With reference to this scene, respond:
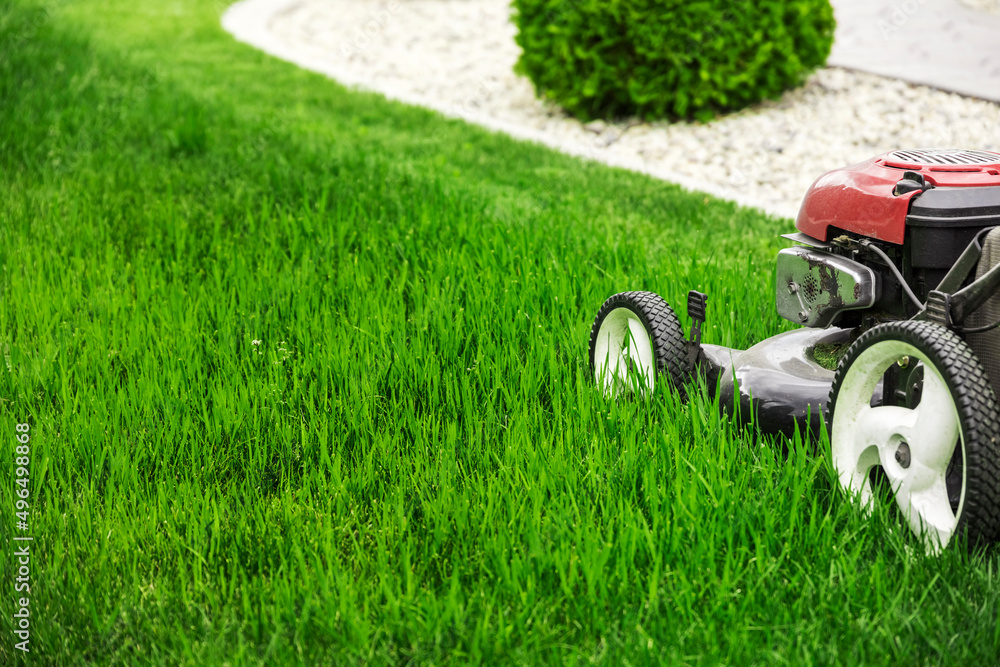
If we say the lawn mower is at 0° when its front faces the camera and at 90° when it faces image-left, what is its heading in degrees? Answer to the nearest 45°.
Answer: approximately 135°
